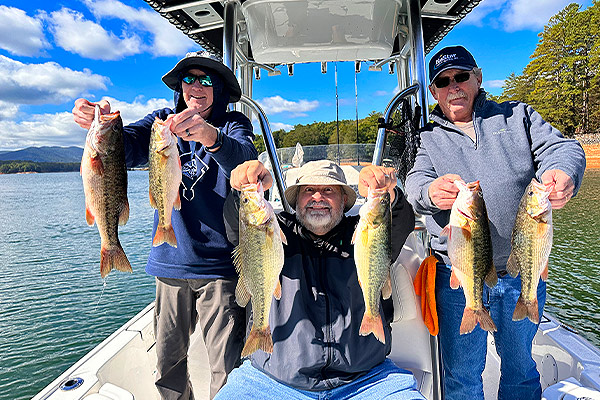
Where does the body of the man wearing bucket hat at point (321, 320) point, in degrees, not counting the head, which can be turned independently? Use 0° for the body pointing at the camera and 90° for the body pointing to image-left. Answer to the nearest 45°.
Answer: approximately 0°

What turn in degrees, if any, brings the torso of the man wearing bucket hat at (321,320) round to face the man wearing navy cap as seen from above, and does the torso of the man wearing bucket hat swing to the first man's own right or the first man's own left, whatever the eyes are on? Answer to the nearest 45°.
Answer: approximately 90° to the first man's own left

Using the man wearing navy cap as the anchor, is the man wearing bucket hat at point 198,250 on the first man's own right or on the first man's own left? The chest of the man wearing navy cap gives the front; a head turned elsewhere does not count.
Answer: on the first man's own right

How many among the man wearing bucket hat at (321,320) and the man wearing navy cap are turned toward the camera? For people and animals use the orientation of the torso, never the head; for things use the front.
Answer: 2

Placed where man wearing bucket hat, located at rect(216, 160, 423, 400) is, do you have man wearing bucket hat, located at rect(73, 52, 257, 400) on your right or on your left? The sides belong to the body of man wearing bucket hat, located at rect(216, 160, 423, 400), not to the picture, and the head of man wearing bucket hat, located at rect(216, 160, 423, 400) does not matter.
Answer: on your right
